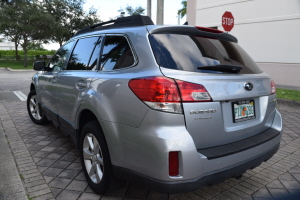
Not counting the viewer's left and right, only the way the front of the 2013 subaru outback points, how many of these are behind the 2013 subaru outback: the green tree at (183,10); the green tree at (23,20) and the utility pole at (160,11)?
0

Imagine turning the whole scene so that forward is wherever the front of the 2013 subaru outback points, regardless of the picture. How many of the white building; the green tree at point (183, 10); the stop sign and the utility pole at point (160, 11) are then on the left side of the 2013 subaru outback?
0

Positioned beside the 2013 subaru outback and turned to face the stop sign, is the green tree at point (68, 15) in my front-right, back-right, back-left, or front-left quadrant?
front-left

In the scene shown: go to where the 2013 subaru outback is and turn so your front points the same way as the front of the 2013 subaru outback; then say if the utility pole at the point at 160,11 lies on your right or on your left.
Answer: on your right

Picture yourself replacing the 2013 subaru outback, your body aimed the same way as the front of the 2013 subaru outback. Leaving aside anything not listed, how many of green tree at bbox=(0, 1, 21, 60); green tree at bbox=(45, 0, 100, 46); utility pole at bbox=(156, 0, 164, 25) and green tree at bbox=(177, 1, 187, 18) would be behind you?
0

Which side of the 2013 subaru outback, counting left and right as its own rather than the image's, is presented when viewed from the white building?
right

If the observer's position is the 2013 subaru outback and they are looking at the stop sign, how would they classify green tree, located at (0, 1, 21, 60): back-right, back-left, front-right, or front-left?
front-left

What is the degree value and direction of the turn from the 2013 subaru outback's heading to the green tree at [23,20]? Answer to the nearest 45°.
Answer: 0° — it already faces it

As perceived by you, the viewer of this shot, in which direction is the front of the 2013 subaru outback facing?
facing away from the viewer and to the left of the viewer

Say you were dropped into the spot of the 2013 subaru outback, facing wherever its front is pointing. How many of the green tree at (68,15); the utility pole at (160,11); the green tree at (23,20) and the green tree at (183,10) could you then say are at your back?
0

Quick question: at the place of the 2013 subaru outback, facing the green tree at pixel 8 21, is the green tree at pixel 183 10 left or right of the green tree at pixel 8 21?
right

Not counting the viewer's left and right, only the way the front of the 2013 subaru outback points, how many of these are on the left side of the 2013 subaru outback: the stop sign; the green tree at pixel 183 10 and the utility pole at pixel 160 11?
0

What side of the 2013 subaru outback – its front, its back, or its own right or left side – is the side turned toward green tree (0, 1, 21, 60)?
front

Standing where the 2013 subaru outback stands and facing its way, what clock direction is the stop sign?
The stop sign is roughly at 2 o'clock from the 2013 subaru outback.

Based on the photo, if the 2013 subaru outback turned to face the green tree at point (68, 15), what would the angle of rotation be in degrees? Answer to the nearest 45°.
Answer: approximately 45° to its right

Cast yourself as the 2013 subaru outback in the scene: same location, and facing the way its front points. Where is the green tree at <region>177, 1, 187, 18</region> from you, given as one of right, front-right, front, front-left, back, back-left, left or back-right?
front-right

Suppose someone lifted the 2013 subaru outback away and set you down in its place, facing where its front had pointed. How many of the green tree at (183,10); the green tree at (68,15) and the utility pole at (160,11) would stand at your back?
0
